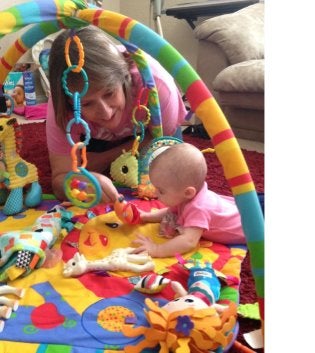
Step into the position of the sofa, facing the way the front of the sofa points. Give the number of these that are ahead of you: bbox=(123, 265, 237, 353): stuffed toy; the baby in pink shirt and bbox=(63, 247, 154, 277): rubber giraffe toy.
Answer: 3

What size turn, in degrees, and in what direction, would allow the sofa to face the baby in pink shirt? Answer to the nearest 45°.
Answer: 0° — it already faces them

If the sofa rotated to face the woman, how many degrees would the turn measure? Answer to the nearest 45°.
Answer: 0° — it already faces them

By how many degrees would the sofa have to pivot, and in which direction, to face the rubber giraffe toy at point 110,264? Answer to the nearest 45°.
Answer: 0° — it already faces it

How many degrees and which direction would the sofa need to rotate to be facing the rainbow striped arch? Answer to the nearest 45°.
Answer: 0° — it already faces it

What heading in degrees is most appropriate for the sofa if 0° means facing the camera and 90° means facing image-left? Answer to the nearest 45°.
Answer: approximately 0°

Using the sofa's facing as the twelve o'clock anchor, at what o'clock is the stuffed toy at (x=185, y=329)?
The stuffed toy is roughly at 12 o'clock from the sofa.
